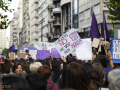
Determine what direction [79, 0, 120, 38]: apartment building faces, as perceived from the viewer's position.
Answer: facing the viewer and to the left of the viewer

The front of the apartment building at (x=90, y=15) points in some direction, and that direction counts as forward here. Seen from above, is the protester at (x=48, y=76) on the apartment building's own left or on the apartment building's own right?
on the apartment building's own left
